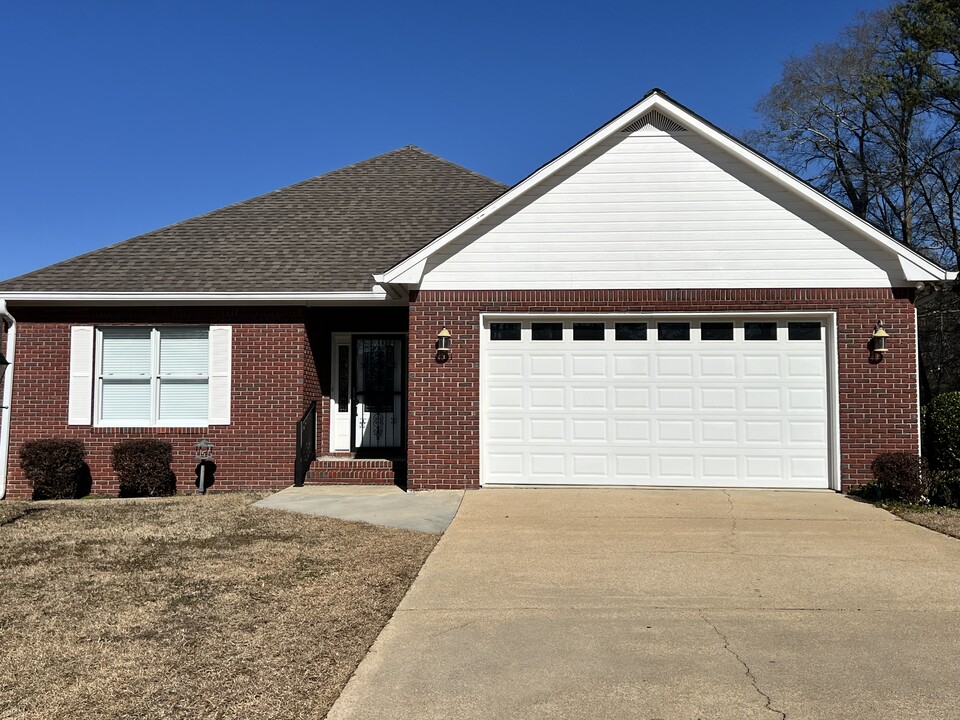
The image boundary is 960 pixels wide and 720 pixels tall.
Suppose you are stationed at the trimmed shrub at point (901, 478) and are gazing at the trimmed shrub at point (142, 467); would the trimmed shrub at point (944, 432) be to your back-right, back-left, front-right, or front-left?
back-right

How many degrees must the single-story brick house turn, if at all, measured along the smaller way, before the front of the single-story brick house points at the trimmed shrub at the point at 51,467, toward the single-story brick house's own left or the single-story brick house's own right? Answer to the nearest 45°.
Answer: approximately 90° to the single-story brick house's own right

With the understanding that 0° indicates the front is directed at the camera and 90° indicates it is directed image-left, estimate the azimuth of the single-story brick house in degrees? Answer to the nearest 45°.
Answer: approximately 0°

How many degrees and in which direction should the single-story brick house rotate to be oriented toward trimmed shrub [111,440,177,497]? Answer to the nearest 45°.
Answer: approximately 90° to its right
